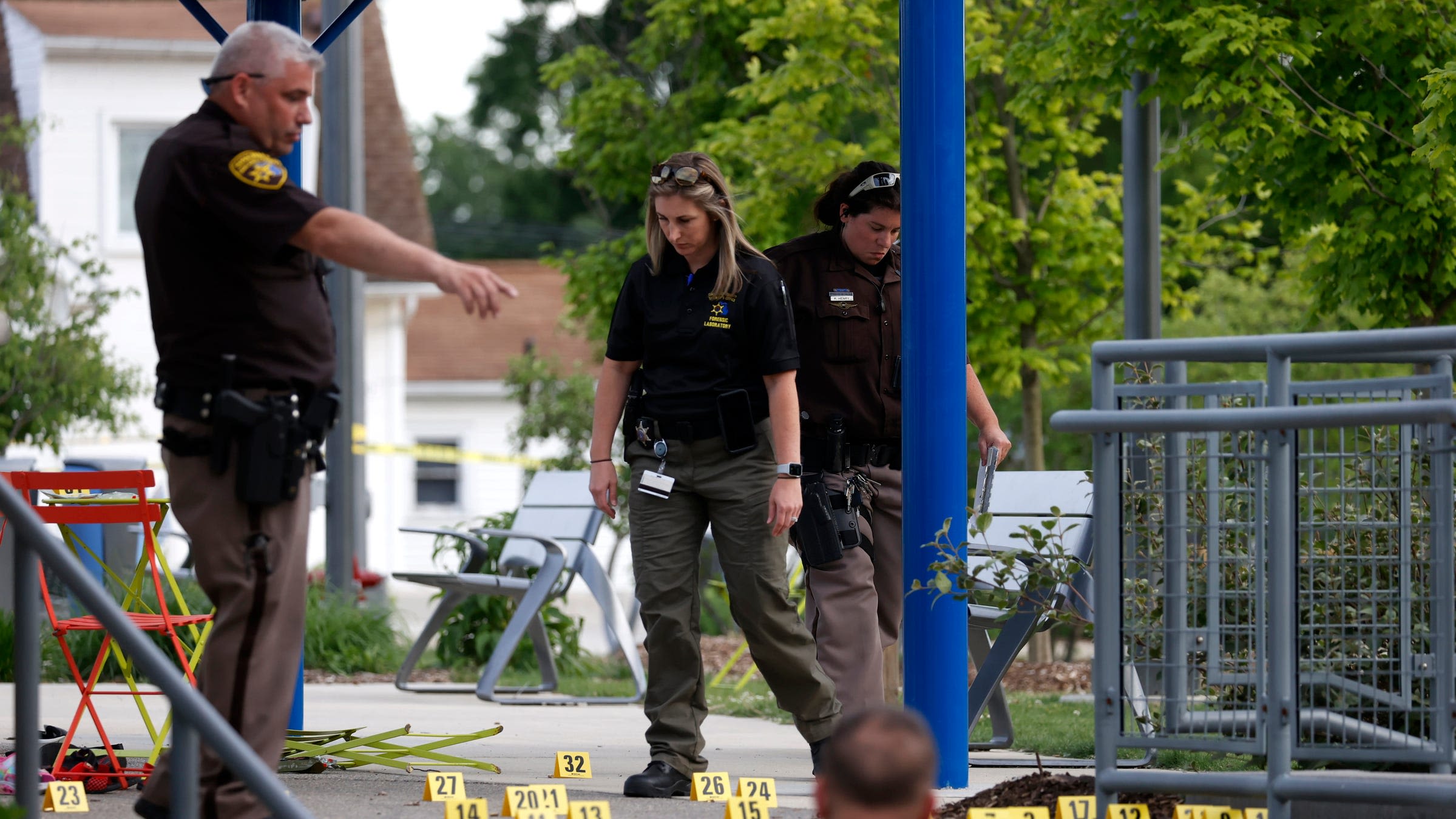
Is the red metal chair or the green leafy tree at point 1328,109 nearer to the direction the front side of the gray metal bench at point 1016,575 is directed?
the red metal chair

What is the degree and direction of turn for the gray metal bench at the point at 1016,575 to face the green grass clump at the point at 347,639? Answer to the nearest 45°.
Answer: approximately 90° to its right

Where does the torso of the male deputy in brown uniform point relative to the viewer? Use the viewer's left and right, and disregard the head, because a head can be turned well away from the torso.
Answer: facing to the right of the viewer

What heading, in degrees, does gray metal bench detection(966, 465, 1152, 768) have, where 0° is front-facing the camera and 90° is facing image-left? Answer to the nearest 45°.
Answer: approximately 45°

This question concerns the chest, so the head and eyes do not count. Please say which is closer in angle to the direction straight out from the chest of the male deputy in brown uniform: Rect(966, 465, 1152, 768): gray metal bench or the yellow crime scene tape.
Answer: the gray metal bench

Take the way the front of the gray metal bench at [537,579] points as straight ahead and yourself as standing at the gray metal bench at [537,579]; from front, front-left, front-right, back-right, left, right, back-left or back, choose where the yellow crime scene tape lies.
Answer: back-right

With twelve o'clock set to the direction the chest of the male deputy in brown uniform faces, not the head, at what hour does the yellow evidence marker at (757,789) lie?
The yellow evidence marker is roughly at 11 o'clock from the male deputy in brown uniform.
